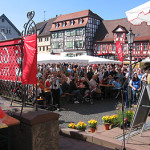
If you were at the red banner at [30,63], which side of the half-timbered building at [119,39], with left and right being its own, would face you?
front

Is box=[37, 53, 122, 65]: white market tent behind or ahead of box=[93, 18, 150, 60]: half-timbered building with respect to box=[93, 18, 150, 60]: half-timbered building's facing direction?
ahead

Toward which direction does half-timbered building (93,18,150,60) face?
toward the camera

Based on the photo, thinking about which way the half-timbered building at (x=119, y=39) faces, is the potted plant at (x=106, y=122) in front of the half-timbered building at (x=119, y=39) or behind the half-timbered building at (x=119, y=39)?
in front

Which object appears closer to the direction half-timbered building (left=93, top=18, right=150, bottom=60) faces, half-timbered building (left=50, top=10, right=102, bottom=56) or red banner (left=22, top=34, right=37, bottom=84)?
the red banner

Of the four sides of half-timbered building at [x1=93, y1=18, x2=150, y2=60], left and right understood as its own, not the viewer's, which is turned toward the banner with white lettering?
front

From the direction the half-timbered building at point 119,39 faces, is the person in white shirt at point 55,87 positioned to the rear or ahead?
ahead

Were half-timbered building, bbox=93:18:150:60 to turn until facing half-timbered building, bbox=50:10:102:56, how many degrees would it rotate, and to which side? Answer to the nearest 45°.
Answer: approximately 90° to its right
